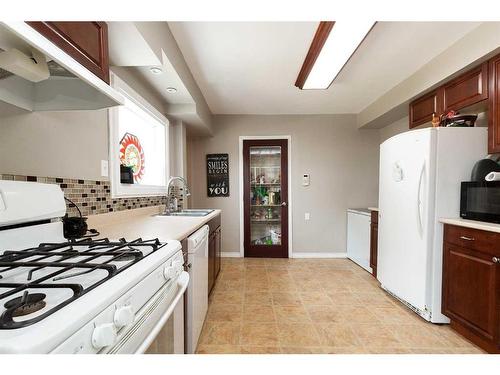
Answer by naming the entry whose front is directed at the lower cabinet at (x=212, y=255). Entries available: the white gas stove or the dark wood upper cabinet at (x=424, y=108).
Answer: the dark wood upper cabinet

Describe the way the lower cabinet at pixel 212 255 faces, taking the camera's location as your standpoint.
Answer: facing to the right of the viewer

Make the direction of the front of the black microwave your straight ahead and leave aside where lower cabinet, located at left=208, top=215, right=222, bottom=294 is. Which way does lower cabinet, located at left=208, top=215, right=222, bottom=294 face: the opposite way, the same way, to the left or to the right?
the opposite way

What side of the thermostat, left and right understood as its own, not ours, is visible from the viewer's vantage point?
front

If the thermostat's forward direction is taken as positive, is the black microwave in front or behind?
in front

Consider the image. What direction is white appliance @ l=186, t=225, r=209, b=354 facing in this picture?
to the viewer's right

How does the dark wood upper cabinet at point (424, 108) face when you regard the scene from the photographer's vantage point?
facing the viewer and to the left of the viewer

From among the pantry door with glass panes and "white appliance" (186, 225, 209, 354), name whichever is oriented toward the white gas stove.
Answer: the pantry door with glass panes

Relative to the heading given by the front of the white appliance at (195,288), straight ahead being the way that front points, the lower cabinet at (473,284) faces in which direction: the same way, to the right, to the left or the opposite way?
the opposite way

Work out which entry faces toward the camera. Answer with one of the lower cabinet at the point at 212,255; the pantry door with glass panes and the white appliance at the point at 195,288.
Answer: the pantry door with glass panes

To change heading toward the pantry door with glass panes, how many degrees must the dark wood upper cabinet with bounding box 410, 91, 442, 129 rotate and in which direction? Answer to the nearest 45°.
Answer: approximately 45° to its right

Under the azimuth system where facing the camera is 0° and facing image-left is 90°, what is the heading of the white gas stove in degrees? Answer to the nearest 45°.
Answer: approximately 315°
